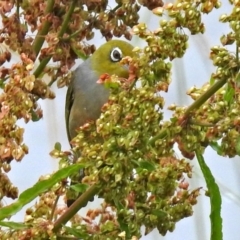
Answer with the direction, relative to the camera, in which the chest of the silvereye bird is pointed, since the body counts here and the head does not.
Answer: to the viewer's right
